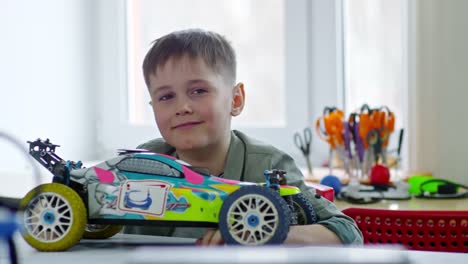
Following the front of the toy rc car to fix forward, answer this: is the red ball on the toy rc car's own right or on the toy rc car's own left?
on the toy rc car's own left

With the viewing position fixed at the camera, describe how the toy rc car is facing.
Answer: facing to the right of the viewer

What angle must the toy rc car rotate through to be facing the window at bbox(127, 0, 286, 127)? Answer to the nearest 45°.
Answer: approximately 90° to its left

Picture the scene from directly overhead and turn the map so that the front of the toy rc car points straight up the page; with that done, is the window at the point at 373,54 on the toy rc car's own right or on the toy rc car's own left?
on the toy rc car's own left

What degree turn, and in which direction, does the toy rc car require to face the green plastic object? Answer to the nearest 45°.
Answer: approximately 45° to its left
